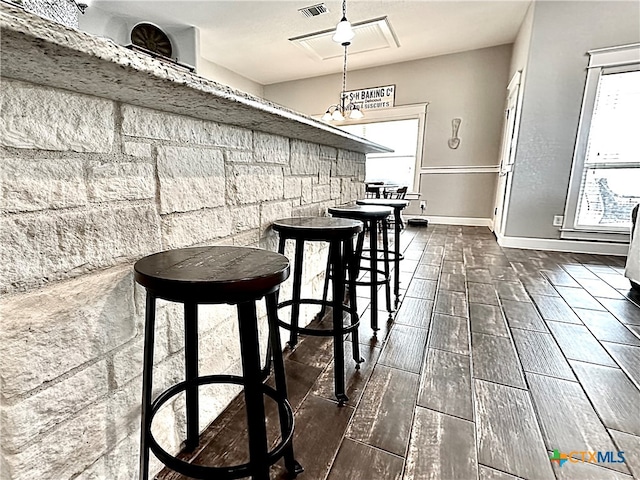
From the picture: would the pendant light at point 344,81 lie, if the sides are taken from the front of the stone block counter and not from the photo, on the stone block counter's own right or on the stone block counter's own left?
on the stone block counter's own left

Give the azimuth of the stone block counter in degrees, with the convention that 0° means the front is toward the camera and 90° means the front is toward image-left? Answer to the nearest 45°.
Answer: approximately 315°
